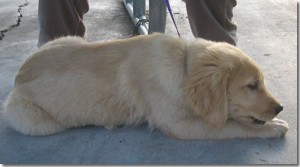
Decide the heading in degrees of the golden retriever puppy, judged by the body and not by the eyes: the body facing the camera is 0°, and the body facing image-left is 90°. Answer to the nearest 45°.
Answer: approximately 270°
